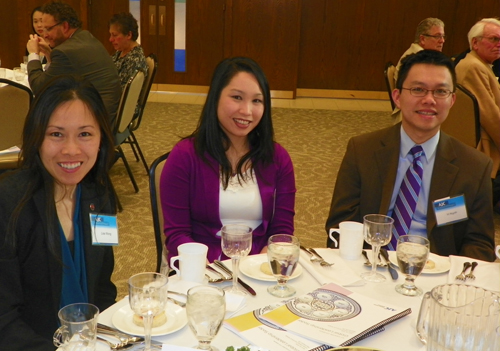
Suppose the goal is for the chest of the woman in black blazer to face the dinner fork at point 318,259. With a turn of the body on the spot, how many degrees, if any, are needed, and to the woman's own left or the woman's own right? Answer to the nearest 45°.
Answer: approximately 45° to the woman's own left

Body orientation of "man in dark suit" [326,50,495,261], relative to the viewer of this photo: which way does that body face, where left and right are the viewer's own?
facing the viewer

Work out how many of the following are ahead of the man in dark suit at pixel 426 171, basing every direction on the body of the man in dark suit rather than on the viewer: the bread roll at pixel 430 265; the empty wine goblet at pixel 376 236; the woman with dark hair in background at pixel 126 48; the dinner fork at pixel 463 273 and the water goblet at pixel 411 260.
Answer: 4

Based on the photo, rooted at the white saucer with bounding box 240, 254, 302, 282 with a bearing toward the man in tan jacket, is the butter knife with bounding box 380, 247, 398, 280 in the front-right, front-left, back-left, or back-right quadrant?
front-right

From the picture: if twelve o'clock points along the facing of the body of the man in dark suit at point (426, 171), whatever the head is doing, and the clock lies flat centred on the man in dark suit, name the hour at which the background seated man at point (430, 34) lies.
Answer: The background seated man is roughly at 6 o'clock from the man in dark suit.

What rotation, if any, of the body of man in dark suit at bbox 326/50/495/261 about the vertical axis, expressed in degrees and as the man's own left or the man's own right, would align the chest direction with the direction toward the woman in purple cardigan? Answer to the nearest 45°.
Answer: approximately 90° to the man's own right

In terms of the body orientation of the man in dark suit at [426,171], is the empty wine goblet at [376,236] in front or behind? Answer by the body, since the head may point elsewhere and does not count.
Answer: in front

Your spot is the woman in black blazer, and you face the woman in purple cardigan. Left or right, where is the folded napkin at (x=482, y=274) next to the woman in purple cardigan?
right

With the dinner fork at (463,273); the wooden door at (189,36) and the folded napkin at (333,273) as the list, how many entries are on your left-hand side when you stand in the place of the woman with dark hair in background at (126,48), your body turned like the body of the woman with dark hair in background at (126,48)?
2

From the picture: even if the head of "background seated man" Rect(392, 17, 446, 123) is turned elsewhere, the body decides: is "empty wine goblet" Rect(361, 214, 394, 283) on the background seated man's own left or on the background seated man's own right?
on the background seated man's own right

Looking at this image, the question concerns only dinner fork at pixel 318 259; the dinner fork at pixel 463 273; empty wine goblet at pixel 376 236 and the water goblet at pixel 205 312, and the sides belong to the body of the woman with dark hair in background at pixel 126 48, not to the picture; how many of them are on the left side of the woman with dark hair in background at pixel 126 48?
4

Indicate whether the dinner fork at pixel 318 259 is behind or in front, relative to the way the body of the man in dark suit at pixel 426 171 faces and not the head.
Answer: in front

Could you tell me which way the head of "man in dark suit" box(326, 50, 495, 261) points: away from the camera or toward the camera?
toward the camera
